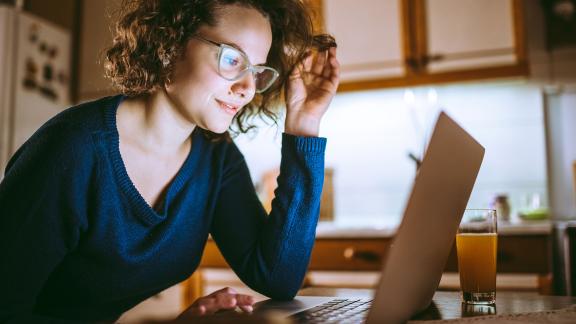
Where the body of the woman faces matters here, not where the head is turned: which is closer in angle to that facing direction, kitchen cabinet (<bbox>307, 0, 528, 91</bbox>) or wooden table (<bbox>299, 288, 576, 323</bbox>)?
the wooden table

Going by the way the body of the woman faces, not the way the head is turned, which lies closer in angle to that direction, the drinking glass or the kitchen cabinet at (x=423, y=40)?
the drinking glass

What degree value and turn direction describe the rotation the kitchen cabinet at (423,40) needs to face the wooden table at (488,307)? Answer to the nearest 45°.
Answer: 0° — it already faces it

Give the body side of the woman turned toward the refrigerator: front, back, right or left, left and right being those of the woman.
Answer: back

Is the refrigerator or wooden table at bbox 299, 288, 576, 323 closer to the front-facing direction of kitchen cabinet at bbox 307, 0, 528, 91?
the wooden table

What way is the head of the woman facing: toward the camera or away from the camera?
toward the camera

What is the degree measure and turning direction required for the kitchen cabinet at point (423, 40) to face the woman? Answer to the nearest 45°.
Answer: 0° — it already faces them

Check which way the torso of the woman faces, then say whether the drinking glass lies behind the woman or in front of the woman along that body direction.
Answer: in front

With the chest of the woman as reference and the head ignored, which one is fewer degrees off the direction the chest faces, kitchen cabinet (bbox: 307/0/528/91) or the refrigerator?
the kitchen cabinet

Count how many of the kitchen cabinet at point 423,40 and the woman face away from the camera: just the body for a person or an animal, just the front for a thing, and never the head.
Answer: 0

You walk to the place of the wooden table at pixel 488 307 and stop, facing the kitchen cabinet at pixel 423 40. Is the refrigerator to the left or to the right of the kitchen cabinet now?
left

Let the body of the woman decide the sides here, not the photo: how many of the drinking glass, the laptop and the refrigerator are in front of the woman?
2

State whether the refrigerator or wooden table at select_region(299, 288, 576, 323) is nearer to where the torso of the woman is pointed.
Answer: the wooden table

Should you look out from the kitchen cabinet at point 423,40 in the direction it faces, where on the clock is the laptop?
The laptop is roughly at 12 o'clock from the kitchen cabinet.

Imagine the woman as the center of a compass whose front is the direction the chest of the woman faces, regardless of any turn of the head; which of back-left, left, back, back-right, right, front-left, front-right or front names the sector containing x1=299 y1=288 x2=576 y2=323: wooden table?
front

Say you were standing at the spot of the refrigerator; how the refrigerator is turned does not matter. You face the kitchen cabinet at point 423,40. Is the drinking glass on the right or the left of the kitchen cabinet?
right

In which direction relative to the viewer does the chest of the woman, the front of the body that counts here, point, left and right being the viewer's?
facing the viewer and to the right of the viewer

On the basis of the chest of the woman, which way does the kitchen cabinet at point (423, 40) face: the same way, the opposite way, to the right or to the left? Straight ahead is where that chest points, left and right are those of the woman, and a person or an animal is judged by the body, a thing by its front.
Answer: to the right

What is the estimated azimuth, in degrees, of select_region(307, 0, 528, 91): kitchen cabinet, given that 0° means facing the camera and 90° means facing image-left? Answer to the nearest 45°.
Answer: approximately 0°
